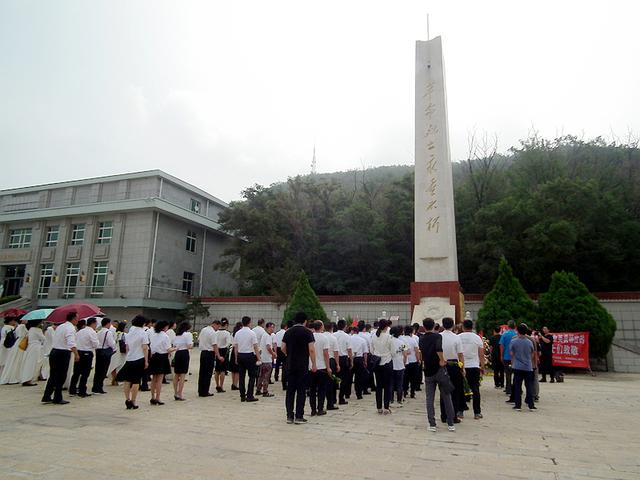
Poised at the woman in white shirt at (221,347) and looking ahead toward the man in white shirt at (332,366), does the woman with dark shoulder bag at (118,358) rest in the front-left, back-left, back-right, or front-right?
back-right

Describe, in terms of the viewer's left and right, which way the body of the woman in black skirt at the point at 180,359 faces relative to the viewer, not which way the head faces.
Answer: facing away from the viewer and to the right of the viewer

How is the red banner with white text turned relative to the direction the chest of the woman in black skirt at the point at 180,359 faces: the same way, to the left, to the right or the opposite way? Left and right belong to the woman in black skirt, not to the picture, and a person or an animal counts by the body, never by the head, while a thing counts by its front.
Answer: the opposite way

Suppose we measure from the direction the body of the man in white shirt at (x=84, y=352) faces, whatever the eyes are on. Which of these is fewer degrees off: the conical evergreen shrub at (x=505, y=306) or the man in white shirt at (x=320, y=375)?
the conical evergreen shrub

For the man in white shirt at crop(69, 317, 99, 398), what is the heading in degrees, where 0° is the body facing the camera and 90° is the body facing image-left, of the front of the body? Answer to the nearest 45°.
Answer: approximately 225°

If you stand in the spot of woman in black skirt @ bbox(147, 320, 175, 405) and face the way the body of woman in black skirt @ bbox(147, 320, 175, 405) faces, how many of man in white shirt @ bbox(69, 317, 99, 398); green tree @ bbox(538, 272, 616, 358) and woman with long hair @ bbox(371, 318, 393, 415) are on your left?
1

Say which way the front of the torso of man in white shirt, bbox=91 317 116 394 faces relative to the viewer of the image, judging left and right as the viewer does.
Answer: facing away from the viewer and to the right of the viewer

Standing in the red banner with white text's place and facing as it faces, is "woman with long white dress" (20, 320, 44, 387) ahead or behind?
ahead

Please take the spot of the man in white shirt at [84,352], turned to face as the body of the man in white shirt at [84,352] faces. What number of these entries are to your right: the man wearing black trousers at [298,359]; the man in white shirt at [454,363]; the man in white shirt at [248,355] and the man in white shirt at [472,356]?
4

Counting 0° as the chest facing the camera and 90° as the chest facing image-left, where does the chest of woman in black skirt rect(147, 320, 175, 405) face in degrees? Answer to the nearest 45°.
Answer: approximately 225°

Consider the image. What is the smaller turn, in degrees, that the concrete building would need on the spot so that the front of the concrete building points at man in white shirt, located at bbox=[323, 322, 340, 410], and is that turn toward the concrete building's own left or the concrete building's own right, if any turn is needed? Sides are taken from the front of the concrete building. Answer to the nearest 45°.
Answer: approximately 45° to the concrete building's own left

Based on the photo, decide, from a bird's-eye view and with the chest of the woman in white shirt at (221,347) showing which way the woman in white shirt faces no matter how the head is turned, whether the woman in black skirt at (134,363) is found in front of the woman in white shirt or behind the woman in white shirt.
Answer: behind

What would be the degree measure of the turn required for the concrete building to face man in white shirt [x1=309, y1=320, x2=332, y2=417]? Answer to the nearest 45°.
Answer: approximately 45° to its left

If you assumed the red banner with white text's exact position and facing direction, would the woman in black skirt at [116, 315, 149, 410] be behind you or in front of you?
in front

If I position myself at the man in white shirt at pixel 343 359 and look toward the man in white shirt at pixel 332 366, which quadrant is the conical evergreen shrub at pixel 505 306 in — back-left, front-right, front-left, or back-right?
back-left

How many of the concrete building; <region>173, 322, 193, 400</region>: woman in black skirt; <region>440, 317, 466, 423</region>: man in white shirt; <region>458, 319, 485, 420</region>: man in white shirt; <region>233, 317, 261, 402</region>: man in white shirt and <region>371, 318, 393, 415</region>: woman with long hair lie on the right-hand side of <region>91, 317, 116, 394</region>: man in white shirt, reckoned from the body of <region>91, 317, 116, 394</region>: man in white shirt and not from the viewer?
5
